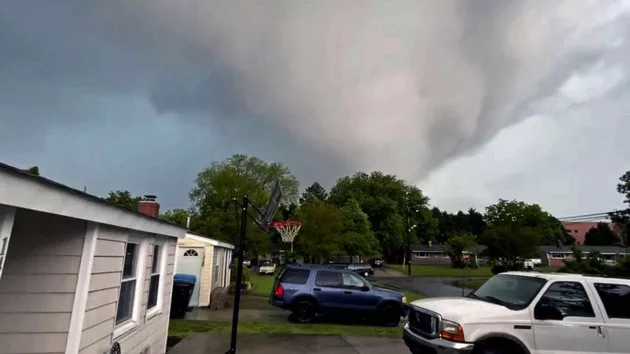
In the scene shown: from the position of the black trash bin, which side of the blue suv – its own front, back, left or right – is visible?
back

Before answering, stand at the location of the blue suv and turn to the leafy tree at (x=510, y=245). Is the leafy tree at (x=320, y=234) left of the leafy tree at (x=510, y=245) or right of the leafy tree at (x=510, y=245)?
left

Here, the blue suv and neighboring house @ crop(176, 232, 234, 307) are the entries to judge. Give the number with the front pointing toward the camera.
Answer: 1

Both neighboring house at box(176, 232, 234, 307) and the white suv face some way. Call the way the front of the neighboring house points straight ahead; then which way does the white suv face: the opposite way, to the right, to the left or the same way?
to the right

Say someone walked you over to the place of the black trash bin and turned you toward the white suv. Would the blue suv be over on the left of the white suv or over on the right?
left

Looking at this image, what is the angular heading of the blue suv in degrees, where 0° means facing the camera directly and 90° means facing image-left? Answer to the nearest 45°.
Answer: approximately 270°

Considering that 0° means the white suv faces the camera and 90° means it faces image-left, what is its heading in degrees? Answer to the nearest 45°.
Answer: approximately 45°

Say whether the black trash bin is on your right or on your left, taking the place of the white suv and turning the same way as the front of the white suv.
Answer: on your right
